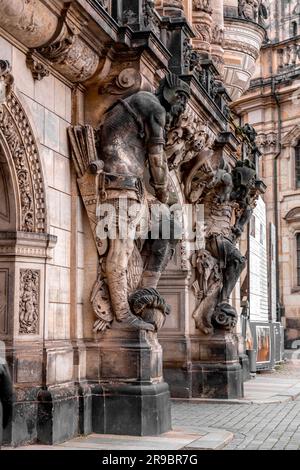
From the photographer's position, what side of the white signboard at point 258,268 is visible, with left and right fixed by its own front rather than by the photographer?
front

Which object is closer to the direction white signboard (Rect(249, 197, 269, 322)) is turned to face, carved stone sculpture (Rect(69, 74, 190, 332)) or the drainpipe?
the carved stone sculpture

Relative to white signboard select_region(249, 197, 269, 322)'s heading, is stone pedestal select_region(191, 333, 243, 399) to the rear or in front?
in front

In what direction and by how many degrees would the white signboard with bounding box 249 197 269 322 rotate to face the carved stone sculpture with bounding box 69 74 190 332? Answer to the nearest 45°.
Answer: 0° — it already faces it
